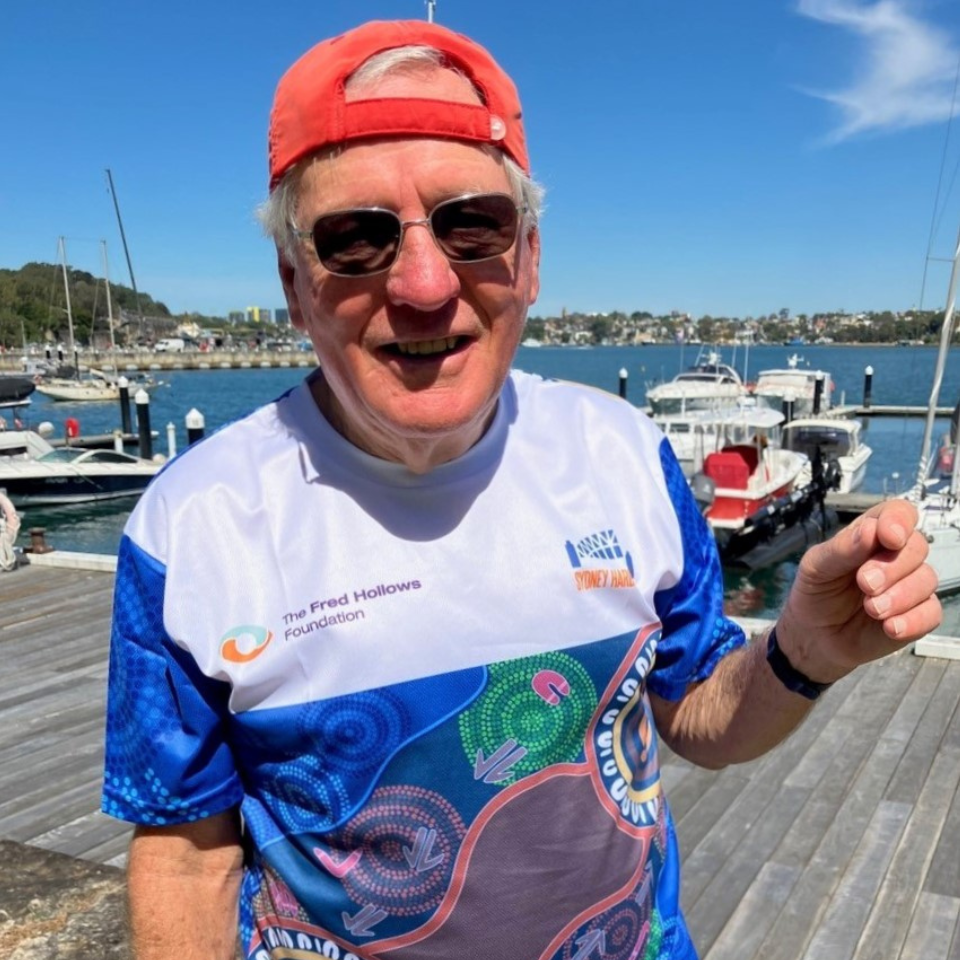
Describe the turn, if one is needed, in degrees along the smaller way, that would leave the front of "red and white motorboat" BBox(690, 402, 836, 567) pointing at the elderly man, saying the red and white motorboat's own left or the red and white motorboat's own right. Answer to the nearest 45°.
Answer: approximately 135° to the red and white motorboat's own right

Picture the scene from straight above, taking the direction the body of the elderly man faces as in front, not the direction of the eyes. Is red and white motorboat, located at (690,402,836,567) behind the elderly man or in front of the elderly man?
behind

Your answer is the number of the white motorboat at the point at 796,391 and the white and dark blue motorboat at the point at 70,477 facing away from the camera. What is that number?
1

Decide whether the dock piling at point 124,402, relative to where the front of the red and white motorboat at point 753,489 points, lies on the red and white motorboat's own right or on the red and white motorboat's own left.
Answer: on the red and white motorboat's own left

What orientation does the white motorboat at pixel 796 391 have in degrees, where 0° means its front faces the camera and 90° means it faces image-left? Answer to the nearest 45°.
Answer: approximately 180°

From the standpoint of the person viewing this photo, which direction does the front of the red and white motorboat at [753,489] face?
facing away from the viewer and to the right of the viewer

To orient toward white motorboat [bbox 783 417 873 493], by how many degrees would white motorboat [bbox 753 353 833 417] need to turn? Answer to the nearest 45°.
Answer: approximately 180°

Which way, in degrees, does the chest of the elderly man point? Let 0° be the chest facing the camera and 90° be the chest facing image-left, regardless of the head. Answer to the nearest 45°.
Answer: approximately 0°

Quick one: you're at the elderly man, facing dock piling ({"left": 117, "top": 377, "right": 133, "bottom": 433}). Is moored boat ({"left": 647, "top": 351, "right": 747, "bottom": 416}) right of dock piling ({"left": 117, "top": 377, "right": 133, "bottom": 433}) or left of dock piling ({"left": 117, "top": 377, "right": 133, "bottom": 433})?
right
